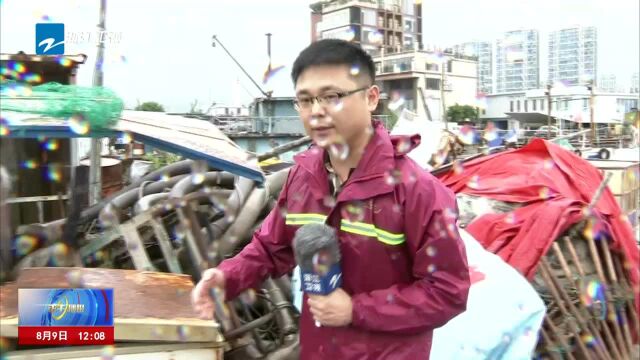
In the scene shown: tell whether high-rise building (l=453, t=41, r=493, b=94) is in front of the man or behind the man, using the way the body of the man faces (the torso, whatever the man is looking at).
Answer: behind

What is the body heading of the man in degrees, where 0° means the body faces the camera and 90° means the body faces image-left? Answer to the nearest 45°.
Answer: approximately 45°

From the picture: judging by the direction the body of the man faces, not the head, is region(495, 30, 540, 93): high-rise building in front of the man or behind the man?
behind

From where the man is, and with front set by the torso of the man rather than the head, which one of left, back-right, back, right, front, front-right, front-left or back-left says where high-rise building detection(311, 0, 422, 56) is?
back-right
